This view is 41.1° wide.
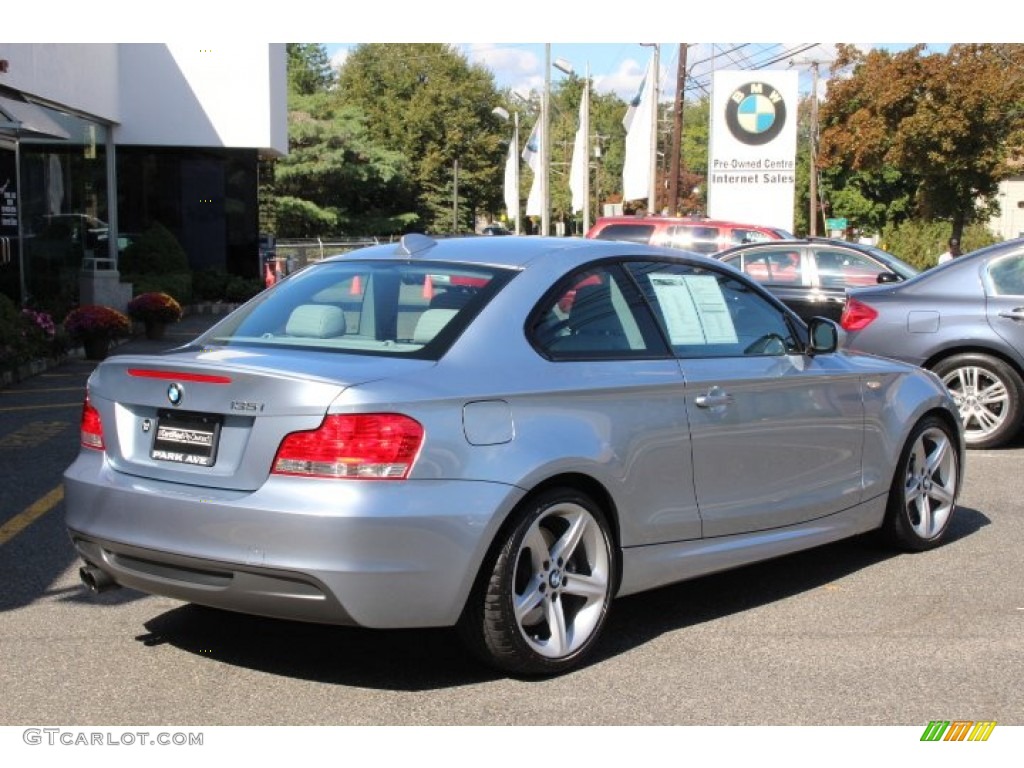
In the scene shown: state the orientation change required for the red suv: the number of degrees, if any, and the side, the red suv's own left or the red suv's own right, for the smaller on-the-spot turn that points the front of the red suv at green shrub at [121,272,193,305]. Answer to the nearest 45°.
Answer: approximately 180°

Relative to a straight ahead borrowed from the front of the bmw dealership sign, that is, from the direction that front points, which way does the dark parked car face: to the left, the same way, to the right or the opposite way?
to the left

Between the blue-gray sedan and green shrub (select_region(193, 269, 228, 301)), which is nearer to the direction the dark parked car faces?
the blue-gray sedan

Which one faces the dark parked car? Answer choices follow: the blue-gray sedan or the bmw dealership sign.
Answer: the bmw dealership sign

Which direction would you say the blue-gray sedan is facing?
to the viewer's right

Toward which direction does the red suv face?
to the viewer's right

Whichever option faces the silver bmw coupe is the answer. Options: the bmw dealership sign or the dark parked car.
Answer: the bmw dealership sign

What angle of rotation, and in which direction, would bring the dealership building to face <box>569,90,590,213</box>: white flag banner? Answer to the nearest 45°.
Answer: approximately 90° to its left

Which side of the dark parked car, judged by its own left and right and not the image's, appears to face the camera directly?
right

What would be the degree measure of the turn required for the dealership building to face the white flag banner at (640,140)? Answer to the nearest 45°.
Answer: approximately 45° to its left

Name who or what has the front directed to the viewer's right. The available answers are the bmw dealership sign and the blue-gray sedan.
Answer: the blue-gray sedan
